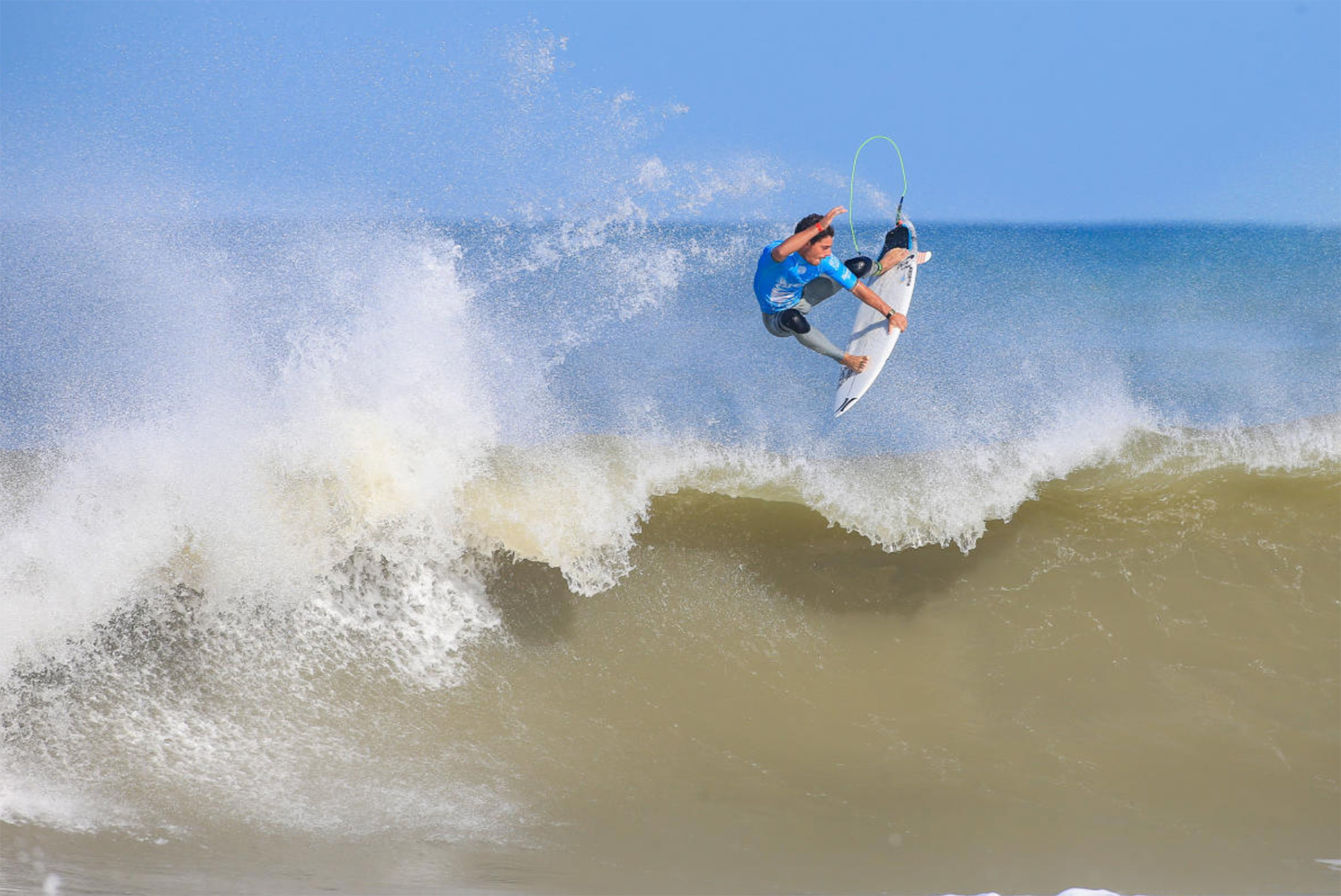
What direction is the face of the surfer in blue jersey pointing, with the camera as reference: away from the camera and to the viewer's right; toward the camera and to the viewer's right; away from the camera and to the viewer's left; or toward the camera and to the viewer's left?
toward the camera and to the viewer's right

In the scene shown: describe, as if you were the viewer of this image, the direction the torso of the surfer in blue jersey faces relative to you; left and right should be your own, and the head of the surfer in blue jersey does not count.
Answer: facing the viewer and to the right of the viewer
